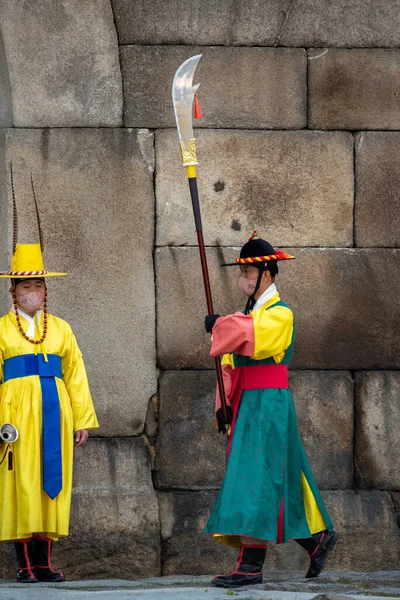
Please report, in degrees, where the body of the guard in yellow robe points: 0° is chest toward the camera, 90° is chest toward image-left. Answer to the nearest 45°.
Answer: approximately 0°

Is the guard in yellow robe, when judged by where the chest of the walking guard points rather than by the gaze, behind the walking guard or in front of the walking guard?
in front

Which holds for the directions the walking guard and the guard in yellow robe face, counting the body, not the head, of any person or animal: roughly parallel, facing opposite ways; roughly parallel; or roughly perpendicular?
roughly perpendicular

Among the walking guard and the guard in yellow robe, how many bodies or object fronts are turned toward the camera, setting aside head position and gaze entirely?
1

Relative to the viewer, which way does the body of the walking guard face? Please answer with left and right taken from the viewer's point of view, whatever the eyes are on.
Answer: facing to the left of the viewer

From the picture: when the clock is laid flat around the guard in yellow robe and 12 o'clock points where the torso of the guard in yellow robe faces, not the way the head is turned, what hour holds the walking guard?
The walking guard is roughly at 10 o'clock from the guard in yellow robe.
